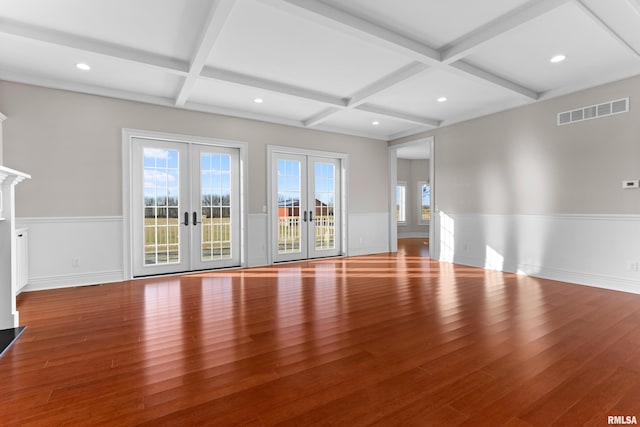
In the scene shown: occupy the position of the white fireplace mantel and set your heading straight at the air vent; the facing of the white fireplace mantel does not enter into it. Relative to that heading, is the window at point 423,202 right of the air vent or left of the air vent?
left

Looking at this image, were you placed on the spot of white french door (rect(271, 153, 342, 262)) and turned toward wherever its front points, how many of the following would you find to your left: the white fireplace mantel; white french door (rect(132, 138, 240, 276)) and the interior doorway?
1

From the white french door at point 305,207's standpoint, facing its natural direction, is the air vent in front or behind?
in front

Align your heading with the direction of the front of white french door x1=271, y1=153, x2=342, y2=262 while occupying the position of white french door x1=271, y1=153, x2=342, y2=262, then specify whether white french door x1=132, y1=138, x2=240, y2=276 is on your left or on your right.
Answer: on your right

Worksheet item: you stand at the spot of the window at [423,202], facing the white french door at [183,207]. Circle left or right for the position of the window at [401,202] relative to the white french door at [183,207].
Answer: right

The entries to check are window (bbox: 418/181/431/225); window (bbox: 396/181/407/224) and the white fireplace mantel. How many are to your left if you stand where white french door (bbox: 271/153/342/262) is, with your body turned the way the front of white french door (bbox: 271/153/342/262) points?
2

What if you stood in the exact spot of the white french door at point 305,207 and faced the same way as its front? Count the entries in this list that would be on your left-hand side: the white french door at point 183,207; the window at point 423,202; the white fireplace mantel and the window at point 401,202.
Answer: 2

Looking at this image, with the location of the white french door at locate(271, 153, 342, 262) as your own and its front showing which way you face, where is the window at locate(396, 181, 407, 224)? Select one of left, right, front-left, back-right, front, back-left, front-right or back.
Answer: left

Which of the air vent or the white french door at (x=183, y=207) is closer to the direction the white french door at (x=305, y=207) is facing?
the air vent

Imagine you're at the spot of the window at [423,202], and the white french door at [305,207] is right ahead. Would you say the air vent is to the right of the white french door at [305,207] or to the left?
left

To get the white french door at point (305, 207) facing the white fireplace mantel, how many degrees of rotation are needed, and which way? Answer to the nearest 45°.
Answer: approximately 90° to its right

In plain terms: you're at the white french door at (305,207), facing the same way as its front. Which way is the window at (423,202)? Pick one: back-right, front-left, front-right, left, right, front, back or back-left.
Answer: left

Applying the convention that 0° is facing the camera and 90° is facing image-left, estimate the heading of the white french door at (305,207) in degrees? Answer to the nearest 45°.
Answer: approximately 315°

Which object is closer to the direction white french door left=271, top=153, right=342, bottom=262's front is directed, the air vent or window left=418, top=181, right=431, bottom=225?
the air vent

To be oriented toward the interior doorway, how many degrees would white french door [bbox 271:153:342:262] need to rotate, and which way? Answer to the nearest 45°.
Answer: approximately 90° to its left
